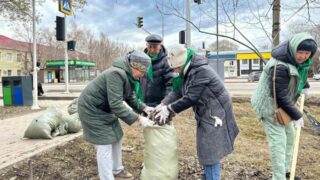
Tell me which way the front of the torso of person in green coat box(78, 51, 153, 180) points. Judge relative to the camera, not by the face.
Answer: to the viewer's right

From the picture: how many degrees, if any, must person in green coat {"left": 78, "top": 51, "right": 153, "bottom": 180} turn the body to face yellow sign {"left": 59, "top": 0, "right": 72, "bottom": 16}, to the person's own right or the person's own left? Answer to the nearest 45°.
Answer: approximately 90° to the person's own left

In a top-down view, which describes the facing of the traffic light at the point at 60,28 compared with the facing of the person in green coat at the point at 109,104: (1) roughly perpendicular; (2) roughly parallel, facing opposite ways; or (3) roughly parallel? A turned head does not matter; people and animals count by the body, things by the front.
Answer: roughly perpendicular

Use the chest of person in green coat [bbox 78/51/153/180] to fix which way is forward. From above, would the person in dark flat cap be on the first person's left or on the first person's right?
on the first person's left

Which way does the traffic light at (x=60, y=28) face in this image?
away from the camera

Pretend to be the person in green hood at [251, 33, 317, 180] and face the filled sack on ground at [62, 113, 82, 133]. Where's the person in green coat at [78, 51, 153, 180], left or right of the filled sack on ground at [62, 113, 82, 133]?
left

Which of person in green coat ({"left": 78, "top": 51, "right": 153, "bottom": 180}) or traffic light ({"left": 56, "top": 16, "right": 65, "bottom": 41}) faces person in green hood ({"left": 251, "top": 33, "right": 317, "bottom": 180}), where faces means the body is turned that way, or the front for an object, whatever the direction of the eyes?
person in green coat ({"left": 78, "top": 51, "right": 153, "bottom": 180})

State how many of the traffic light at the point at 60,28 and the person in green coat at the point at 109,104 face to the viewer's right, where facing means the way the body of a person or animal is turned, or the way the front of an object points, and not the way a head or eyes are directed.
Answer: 1

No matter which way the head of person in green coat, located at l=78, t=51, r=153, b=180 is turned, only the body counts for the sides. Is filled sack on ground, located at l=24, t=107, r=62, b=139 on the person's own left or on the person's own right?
on the person's own left

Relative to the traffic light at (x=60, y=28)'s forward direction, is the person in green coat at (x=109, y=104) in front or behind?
behind
